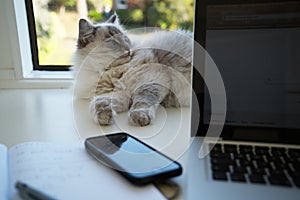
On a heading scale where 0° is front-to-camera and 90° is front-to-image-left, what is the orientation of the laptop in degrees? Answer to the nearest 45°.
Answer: approximately 0°

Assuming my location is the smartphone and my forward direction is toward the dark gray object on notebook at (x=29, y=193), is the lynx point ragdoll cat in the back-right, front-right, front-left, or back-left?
back-right
